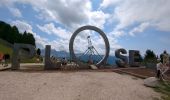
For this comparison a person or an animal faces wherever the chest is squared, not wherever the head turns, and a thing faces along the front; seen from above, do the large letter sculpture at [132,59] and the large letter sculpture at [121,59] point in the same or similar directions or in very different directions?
same or similar directions

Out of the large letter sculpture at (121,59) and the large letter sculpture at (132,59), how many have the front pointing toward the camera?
2

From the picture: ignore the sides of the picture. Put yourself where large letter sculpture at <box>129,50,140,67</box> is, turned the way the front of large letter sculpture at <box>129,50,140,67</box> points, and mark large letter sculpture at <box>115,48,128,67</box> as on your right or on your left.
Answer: on your right

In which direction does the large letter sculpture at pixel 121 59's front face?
toward the camera

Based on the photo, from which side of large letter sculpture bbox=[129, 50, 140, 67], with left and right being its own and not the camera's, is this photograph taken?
front

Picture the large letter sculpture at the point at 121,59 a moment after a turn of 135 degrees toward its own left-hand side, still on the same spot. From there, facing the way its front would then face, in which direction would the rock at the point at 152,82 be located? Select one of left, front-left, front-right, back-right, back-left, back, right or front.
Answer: back-right

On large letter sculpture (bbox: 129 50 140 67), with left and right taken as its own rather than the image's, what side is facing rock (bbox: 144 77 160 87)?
front

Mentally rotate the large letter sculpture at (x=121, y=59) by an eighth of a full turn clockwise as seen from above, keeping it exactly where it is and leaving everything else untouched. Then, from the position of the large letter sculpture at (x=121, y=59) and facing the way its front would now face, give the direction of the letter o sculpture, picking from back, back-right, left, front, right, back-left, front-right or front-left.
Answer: front
